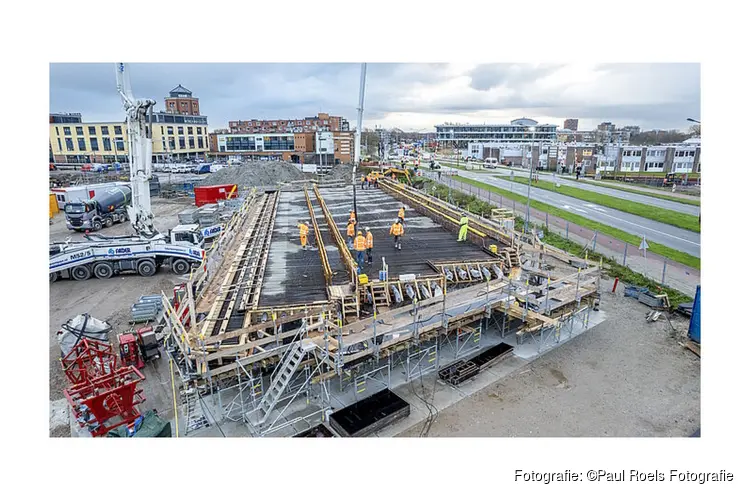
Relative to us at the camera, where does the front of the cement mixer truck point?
facing the viewer and to the left of the viewer

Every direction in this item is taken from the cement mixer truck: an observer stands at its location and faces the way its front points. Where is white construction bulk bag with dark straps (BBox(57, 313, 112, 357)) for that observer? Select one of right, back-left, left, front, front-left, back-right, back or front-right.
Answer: front-left

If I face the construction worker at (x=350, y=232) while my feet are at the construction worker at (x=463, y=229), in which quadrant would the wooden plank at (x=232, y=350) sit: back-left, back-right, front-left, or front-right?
front-left

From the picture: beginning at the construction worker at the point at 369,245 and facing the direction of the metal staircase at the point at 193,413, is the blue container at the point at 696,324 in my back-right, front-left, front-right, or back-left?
back-left

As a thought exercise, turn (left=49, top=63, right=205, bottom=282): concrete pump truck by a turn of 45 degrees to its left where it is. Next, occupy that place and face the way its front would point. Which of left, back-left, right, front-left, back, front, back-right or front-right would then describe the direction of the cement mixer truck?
front-left

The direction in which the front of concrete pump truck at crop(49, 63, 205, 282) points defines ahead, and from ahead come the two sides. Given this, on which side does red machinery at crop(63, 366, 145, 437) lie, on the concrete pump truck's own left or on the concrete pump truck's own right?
on the concrete pump truck's own right

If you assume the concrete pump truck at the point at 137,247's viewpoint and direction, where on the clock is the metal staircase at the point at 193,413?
The metal staircase is roughly at 3 o'clock from the concrete pump truck.

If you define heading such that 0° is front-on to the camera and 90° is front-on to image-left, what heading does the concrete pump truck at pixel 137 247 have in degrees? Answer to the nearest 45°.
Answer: approximately 270°

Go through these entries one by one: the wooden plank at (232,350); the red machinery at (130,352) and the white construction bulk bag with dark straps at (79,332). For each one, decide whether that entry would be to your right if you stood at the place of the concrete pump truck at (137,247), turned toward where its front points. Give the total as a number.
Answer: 3

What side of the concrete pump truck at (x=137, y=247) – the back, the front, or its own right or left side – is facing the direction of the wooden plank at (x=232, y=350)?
right

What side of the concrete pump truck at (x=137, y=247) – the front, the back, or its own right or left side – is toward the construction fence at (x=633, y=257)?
front

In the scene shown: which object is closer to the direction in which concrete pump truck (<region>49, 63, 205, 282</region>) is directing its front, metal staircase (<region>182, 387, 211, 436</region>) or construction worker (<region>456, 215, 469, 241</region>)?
the construction worker

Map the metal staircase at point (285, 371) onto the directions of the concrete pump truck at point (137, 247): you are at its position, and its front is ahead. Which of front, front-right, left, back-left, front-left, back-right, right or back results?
right
